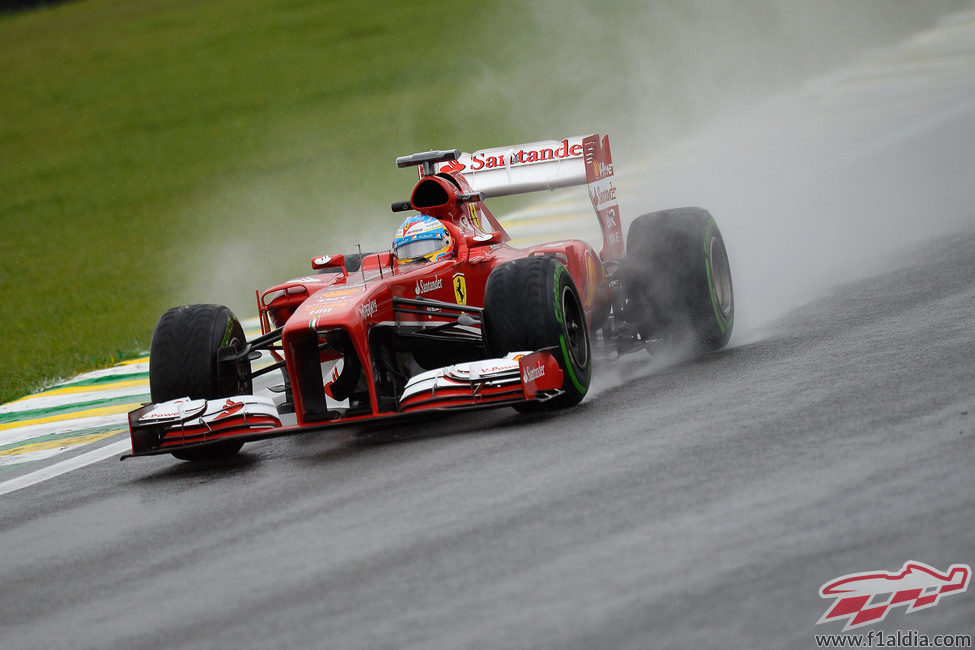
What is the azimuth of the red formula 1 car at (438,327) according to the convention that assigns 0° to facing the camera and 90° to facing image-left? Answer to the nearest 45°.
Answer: approximately 45°
